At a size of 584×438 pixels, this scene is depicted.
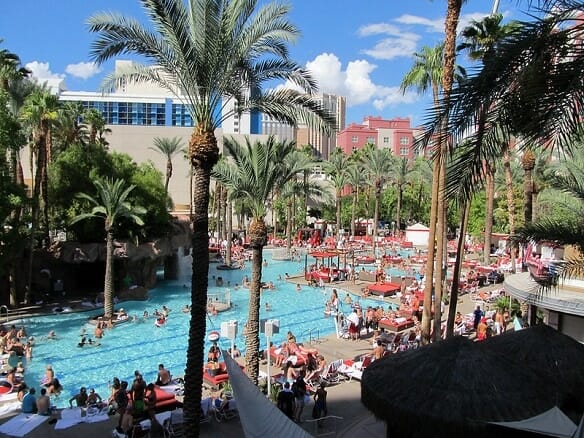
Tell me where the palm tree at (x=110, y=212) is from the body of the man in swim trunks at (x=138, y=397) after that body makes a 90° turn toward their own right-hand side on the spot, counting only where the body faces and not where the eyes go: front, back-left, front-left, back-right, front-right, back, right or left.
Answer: left

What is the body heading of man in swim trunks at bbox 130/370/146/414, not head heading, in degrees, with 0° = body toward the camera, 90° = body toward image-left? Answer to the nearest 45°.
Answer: approximately 180°

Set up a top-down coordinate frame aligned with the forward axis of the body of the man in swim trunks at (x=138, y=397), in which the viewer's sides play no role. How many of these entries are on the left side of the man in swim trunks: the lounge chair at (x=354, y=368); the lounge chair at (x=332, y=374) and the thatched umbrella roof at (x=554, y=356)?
0

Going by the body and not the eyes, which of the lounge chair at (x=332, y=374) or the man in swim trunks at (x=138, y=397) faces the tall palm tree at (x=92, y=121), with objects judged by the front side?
the man in swim trunks

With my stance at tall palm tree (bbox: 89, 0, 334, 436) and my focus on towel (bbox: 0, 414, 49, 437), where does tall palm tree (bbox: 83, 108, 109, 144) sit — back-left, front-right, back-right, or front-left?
front-right

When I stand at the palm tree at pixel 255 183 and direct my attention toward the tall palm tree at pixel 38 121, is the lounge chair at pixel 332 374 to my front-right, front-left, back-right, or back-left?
back-right

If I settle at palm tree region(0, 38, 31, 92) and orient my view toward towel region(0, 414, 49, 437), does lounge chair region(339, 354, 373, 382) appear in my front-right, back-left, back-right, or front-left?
front-left

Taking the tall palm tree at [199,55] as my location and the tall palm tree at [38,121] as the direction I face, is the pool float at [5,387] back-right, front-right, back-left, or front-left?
front-left

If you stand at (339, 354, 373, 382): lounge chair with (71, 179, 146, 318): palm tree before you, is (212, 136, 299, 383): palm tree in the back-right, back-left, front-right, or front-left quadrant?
front-left
